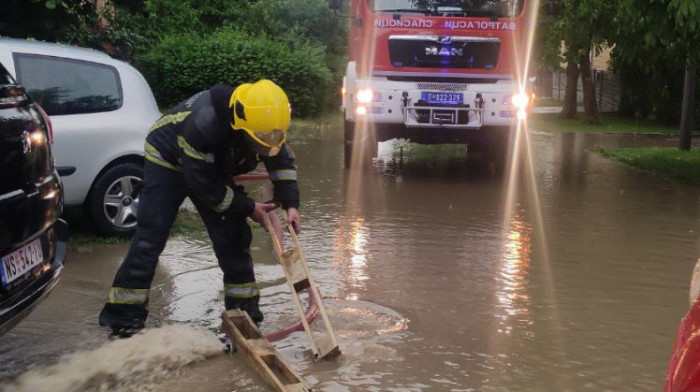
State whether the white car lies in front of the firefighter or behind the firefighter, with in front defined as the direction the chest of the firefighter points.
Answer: behind

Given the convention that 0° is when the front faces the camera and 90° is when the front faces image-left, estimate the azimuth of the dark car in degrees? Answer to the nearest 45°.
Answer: approximately 135°

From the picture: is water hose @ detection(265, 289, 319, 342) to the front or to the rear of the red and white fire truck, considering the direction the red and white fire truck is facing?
to the front

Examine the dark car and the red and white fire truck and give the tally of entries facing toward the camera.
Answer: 1

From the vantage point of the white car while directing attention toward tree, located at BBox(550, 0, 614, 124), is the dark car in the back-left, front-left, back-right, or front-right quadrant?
back-right

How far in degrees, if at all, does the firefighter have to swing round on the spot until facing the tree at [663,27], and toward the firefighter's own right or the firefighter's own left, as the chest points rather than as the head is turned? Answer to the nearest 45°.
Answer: approximately 90° to the firefighter's own left

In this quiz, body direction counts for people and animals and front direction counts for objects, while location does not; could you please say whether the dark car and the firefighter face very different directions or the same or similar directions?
very different directions

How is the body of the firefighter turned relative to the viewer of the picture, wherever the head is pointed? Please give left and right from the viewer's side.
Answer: facing the viewer and to the right of the viewer

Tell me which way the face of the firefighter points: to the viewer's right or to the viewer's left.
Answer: to the viewer's right
